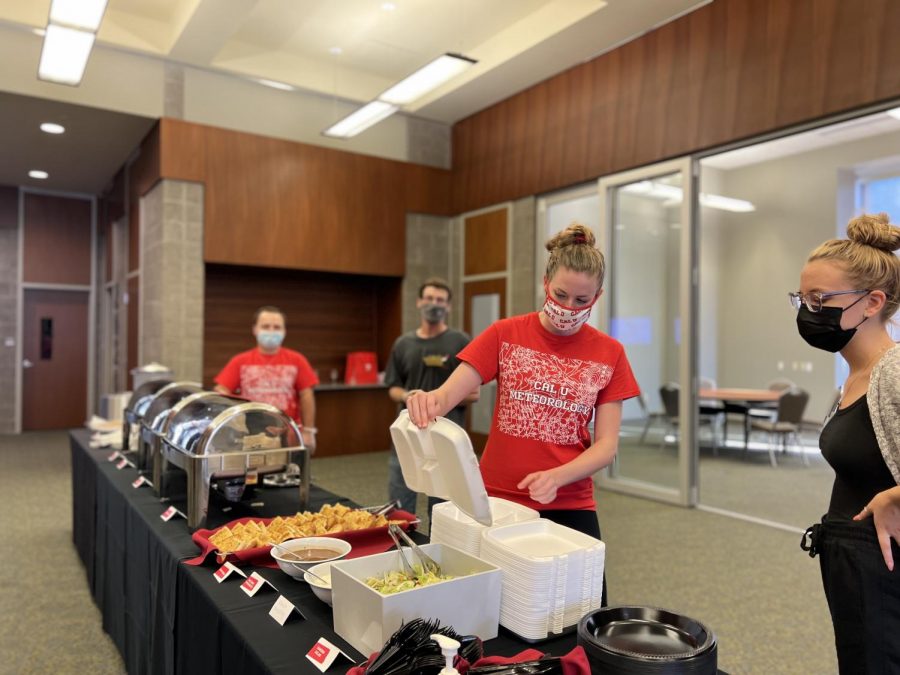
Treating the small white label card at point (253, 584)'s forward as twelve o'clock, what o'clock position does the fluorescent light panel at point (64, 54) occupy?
The fluorescent light panel is roughly at 4 o'clock from the small white label card.

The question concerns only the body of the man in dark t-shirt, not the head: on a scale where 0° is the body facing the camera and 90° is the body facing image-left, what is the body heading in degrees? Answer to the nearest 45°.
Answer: approximately 0°

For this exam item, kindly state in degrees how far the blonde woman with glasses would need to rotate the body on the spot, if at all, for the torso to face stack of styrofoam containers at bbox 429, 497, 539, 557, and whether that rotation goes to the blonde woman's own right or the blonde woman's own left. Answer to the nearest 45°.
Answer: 0° — they already face it

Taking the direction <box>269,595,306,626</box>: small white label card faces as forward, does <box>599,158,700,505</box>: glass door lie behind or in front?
behind
